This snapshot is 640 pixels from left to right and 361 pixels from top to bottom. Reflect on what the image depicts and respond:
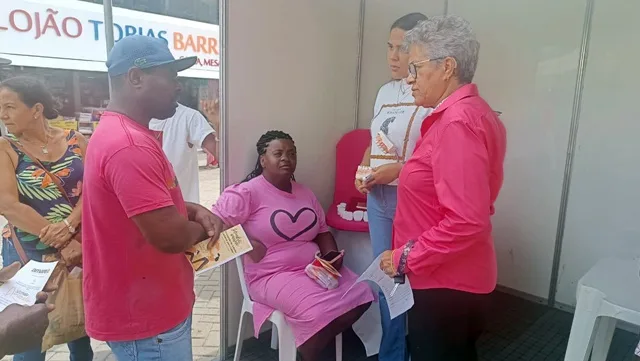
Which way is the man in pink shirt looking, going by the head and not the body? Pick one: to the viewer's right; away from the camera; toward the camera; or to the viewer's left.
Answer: to the viewer's right

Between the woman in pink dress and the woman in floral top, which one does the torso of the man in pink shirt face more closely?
the woman in pink dress

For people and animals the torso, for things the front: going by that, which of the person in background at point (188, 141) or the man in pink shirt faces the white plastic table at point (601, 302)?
the man in pink shirt

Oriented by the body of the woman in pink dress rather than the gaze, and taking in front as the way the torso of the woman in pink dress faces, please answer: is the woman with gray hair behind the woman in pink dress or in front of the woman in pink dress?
in front

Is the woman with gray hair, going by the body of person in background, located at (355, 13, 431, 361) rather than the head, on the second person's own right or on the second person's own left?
on the second person's own left

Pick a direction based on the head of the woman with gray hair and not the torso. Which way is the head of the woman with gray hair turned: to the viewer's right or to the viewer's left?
to the viewer's left

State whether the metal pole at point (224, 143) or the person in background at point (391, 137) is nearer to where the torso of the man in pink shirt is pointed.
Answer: the person in background

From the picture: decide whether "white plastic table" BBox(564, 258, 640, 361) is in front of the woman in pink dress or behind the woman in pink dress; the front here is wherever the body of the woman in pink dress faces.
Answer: in front

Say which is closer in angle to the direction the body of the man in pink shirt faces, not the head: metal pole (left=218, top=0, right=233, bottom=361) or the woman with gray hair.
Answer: the woman with gray hair

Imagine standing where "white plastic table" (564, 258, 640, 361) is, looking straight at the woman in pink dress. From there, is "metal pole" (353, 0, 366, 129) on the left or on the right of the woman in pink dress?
right

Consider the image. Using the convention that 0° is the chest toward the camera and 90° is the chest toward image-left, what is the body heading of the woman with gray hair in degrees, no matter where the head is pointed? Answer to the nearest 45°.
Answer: approximately 90°

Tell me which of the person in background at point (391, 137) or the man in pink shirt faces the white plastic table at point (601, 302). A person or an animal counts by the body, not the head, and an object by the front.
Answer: the man in pink shirt

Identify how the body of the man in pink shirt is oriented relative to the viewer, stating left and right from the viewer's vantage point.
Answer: facing to the right of the viewer

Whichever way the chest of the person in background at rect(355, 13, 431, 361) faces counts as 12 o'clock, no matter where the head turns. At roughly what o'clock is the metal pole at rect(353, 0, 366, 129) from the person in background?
The metal pole is roughly at 4 o'clock from the person in background.
